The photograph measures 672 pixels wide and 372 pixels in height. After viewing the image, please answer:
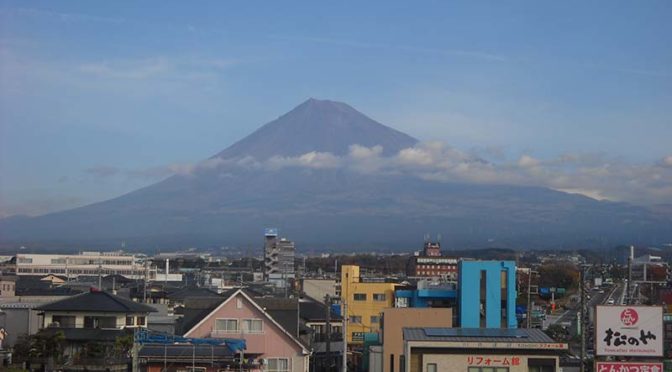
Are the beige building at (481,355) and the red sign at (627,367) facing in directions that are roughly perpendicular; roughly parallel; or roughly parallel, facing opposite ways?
roughly parallel

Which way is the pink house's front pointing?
toward the camera

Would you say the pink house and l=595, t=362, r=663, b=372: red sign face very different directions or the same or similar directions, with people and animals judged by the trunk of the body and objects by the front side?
same or similar directions

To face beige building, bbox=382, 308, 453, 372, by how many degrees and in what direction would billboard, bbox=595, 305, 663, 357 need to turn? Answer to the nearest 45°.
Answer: approximately 135° to its right

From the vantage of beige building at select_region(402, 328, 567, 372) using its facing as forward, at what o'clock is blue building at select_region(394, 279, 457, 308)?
The blue building is roughly at 6 o'clock from the beige building.

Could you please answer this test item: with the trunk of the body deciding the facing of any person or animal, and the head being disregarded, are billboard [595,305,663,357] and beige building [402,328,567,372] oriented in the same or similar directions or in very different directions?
same or similar directions

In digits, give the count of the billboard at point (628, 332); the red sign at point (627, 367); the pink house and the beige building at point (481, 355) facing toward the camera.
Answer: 4

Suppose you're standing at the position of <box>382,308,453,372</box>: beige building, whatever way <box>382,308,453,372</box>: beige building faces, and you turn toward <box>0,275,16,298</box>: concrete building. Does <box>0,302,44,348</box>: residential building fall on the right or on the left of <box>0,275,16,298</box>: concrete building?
left

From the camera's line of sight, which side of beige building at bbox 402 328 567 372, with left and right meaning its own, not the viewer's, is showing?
front

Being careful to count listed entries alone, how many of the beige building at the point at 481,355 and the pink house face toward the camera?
2

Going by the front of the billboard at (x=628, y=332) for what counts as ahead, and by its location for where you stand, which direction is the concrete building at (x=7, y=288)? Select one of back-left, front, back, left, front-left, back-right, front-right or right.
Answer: back-right

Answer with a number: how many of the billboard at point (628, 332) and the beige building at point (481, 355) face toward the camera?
2

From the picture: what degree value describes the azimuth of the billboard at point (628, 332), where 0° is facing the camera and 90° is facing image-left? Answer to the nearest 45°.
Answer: approximately 0°
